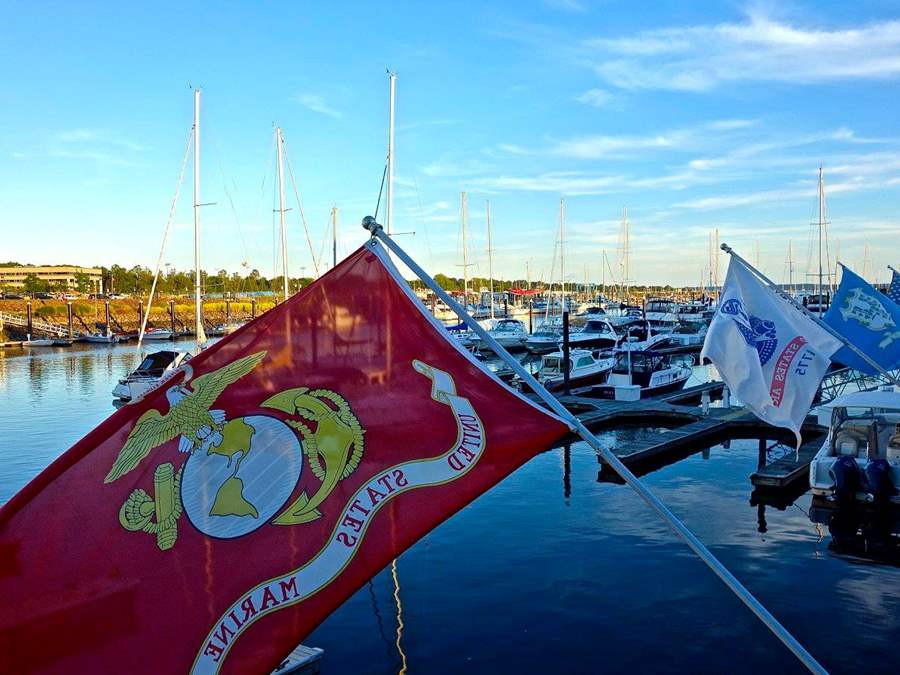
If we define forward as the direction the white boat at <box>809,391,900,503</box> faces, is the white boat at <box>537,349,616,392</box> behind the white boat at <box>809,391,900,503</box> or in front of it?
in front

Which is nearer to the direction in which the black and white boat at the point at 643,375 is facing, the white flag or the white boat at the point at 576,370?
the white boat

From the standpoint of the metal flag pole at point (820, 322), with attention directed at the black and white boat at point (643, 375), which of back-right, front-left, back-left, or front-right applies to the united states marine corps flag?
back-left

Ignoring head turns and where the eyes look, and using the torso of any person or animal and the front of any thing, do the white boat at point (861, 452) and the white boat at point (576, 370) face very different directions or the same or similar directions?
same or similar directions

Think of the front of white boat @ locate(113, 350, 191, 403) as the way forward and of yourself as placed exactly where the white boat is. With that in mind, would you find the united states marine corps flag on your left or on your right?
on your left

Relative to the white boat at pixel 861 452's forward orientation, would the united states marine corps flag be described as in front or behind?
behind

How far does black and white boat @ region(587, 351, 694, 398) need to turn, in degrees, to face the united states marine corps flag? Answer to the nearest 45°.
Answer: approximately 135° to its right

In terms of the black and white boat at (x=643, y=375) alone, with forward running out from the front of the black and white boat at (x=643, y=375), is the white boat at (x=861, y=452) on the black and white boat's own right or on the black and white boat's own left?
on the black and white boat's own right

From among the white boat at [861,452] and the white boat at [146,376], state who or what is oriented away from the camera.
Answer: the white boat at [861,452]

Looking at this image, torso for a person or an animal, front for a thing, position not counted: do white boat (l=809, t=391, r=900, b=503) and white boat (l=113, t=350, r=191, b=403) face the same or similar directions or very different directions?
very different directions

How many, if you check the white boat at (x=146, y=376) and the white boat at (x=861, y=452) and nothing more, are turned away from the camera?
1

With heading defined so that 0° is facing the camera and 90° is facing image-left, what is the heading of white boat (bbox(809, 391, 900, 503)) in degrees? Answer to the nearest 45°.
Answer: approximately 180°
